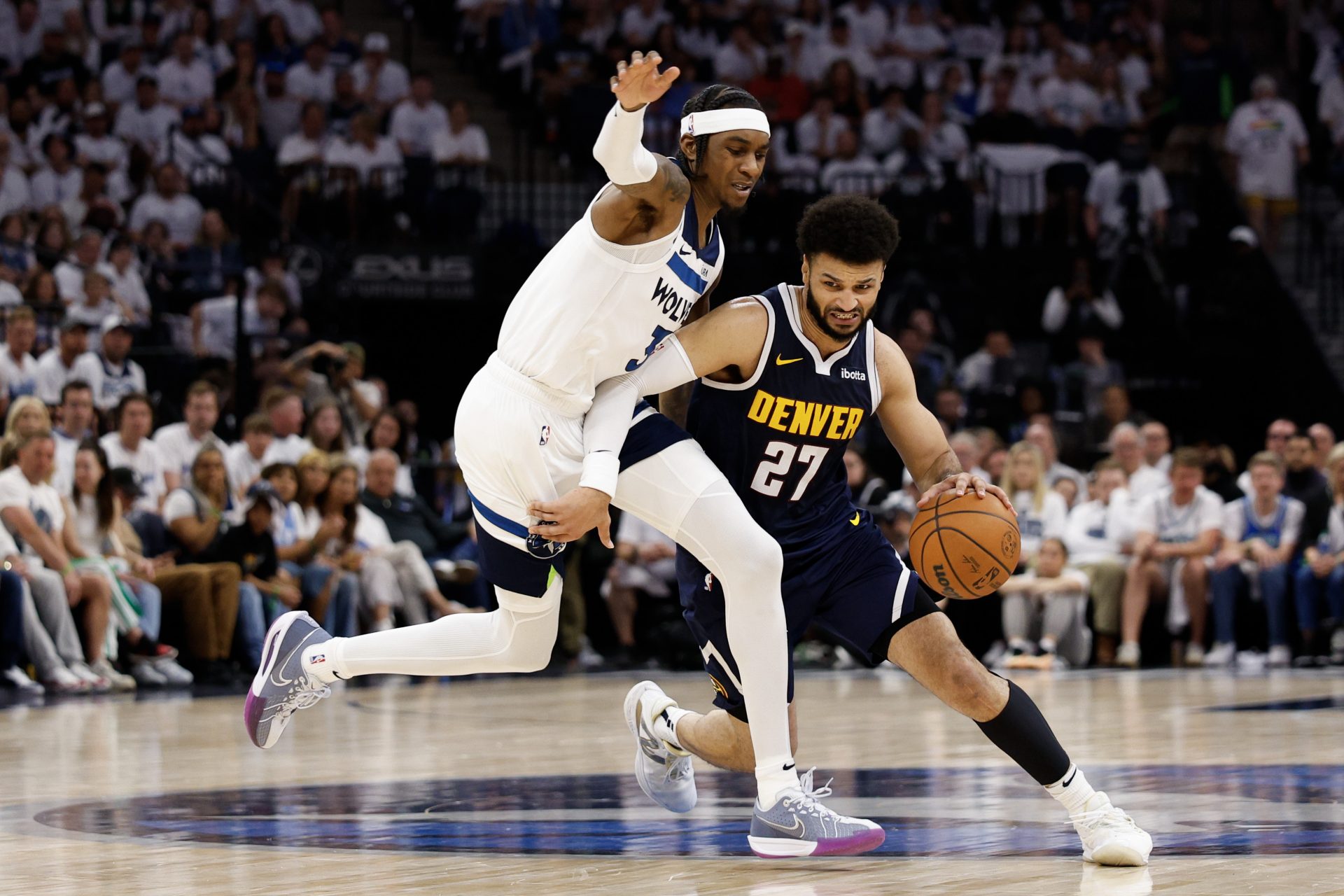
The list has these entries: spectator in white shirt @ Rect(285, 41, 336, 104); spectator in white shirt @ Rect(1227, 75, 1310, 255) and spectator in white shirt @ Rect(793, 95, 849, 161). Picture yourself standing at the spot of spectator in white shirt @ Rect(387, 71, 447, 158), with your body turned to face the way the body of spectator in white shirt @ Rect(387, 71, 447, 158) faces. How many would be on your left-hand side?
2

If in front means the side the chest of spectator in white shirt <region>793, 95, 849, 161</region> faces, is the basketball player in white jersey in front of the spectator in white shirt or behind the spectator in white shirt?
in front

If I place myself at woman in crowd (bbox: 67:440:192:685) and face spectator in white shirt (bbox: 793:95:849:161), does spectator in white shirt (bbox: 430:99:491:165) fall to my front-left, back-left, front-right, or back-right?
front-left

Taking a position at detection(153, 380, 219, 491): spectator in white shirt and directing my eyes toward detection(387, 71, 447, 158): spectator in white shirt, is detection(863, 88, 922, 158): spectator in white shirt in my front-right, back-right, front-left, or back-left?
front-right

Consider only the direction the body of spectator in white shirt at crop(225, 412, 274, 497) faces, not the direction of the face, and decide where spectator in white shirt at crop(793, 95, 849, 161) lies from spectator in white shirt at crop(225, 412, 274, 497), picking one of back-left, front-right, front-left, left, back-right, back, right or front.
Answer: left

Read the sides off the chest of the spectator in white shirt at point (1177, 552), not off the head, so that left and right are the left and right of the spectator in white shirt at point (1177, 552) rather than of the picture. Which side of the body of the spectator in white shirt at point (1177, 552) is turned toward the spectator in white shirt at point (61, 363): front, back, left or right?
right

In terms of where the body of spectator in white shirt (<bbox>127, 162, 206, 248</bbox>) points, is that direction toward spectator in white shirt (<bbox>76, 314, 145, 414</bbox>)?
yes

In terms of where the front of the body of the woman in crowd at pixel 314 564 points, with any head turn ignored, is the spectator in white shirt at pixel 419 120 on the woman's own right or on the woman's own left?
on the woman's own left

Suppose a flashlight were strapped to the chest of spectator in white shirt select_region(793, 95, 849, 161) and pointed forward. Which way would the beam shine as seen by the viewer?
toward the camera

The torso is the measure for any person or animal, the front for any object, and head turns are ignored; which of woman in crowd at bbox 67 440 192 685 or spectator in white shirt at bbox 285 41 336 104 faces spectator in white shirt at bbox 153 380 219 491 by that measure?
spectator in white shirt at bbox 285 41 336 104
